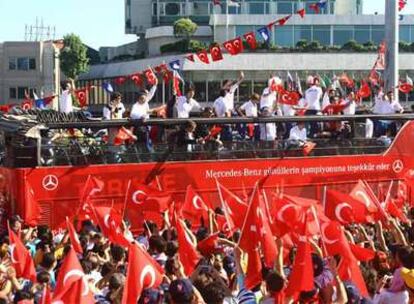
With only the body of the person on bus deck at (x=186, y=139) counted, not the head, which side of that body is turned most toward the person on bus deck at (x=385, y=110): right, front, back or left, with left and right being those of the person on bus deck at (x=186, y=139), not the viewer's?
left

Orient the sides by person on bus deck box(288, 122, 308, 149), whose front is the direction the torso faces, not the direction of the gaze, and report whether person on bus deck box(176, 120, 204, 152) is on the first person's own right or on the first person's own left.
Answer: on the first person's own right

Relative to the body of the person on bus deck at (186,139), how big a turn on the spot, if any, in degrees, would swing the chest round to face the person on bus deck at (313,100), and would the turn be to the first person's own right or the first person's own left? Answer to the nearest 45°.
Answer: approximately 90° to the first person's own left

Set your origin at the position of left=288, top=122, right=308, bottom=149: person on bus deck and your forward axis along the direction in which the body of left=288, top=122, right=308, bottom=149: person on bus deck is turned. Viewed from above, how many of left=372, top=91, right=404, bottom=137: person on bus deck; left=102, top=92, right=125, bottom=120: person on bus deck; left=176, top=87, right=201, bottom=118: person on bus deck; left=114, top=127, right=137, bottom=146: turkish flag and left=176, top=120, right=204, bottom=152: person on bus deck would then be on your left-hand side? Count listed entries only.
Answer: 1

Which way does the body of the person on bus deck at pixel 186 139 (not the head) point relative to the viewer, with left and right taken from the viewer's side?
facing the viewer and to the right of the viewer

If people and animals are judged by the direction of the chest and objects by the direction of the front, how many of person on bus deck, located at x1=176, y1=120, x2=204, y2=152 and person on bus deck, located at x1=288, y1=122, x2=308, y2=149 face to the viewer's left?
0

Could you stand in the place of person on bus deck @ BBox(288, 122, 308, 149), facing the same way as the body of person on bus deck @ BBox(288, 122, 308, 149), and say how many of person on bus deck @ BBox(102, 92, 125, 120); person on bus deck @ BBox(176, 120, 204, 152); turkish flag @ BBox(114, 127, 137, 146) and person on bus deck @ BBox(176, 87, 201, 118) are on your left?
0

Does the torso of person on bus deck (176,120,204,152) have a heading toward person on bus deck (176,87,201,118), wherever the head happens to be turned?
no

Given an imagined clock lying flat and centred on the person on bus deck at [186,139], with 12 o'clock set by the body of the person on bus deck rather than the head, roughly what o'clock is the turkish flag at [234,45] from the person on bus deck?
The turkish flag is roughly at 8 o'clock from the person on bus deck.

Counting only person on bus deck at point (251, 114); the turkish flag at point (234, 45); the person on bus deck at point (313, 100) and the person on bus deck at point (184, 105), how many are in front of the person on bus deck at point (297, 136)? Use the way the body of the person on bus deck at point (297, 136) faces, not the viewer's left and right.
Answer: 0

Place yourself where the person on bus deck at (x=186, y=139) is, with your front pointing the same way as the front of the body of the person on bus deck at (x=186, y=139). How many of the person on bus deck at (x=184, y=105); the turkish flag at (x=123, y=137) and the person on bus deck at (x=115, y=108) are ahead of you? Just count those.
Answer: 0

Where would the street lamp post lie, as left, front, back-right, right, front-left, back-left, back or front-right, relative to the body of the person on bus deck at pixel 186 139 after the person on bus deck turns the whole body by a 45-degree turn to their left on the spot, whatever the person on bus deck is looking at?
front-left

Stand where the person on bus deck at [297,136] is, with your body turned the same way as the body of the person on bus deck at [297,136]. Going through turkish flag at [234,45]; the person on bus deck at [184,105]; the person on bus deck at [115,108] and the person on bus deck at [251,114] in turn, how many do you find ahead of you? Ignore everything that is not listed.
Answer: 0

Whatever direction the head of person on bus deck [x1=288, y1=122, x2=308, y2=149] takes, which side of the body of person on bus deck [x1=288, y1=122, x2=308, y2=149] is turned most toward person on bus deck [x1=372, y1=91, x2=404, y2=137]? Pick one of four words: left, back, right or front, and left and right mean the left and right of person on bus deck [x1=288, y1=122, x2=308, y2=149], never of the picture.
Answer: left

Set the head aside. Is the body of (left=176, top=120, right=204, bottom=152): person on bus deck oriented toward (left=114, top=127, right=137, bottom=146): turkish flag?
no

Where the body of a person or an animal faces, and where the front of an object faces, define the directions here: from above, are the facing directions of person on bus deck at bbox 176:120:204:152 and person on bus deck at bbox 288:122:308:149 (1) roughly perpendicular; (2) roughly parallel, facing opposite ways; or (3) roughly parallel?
roughly parallel

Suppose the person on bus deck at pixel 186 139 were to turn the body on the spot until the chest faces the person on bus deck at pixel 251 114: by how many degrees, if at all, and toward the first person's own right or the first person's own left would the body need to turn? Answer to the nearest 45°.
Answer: approximately 90° to the first person's own left
